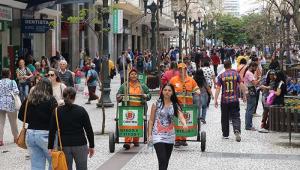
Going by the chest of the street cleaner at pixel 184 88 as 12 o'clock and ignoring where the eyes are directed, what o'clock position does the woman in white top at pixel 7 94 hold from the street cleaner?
The woman in white top is roughly at 3 o'clock from the street cleaner.

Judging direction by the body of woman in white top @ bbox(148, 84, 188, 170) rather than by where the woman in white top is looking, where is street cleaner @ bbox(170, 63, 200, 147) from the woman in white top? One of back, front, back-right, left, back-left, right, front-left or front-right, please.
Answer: back

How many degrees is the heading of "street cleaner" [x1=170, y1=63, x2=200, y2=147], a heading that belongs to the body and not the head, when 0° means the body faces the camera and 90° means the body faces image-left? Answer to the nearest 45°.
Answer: approximately 0°

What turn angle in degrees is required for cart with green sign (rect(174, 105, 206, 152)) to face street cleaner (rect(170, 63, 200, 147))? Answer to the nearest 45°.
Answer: approximately 180°

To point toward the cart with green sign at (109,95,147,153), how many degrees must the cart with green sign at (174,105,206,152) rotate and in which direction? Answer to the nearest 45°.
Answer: approximately 90° to its right

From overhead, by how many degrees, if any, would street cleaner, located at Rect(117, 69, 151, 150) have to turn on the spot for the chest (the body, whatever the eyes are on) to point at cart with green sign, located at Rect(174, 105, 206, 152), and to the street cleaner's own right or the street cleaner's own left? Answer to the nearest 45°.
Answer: approximately 90° to the street cleaner's own left

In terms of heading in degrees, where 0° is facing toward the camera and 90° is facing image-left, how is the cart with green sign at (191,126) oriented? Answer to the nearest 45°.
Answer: approximately 0°

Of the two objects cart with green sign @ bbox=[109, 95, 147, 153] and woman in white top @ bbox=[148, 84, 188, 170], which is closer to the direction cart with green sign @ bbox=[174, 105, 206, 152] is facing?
the woman in white top
